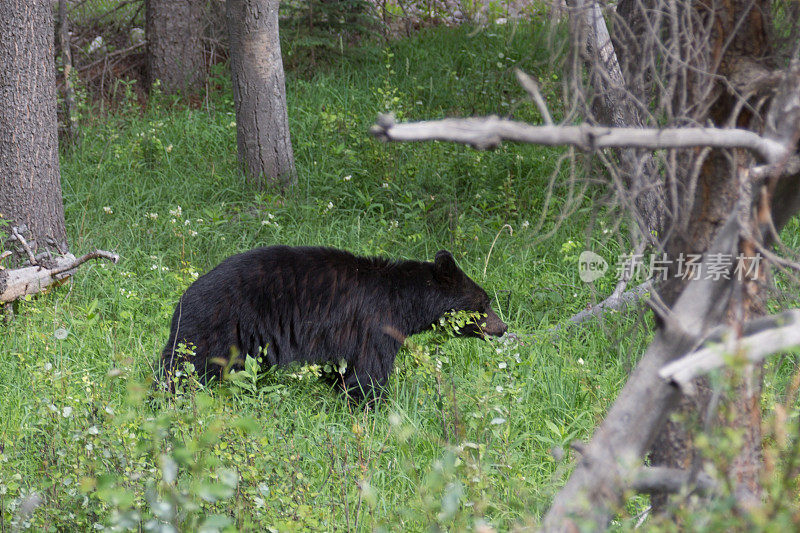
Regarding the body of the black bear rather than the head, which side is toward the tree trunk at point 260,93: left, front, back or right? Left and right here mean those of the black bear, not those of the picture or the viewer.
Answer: left

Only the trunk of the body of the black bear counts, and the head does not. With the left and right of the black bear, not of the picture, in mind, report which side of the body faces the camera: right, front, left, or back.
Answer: right

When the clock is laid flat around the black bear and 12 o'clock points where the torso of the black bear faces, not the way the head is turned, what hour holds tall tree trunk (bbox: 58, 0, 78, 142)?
The tall tree trunk is roughly at 8 o'clock from the black bear.

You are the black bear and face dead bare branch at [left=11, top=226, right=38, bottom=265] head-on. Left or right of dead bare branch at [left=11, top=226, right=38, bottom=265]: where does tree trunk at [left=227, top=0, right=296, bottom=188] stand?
right

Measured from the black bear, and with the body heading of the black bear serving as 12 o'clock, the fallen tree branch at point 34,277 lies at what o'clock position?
The fallen tree branch is roughly at 7 o'clock from the black bear.

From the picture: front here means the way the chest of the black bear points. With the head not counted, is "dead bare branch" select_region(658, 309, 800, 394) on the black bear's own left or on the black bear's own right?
on the black bear's own right

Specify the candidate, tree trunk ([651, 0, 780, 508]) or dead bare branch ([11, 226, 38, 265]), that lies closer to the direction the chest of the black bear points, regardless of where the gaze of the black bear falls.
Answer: the tree trunk

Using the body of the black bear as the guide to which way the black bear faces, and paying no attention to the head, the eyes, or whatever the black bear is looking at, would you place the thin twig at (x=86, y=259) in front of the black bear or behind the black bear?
behind

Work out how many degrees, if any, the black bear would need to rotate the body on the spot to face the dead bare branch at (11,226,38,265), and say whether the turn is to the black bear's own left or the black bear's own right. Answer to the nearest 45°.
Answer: approximately 135° to the black bear's own left
